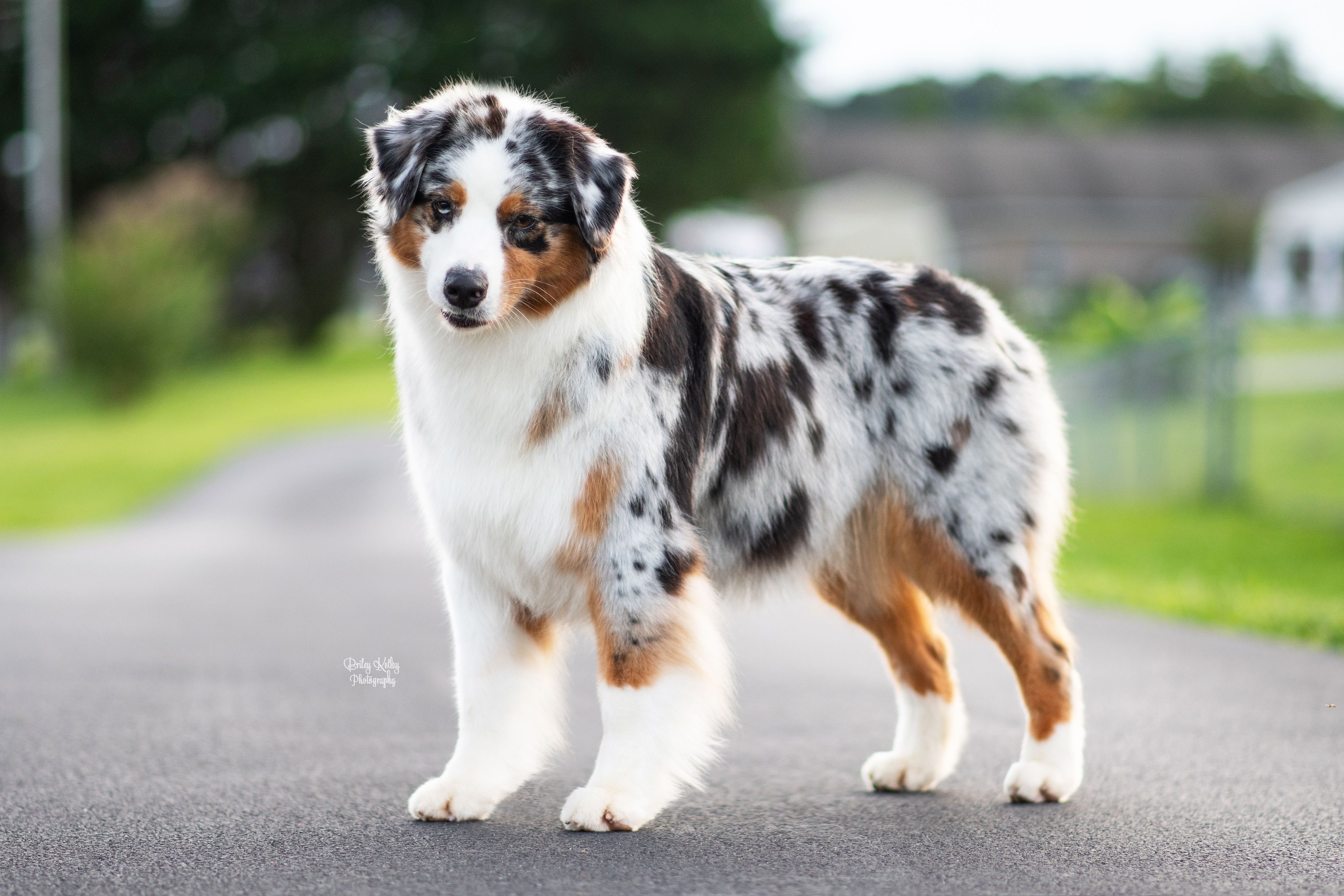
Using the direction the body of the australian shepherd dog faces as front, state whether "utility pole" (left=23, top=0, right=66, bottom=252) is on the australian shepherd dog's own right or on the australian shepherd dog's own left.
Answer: on the australian shepherd dog's own right

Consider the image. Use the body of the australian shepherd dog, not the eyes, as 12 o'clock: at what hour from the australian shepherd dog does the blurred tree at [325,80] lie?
The blurred tree is roughly at 4 o'clock from the australian shepherd dog.

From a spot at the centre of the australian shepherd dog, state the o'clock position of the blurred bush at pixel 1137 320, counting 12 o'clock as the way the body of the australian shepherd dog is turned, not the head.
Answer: The blurred bush is roughly at 5 o'clock from the australian shepherd dog.

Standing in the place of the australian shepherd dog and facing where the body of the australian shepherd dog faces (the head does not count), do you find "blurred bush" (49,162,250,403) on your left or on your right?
on your right

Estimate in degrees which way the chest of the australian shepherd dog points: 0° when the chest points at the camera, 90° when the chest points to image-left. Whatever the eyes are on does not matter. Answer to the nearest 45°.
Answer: approximately 45°
